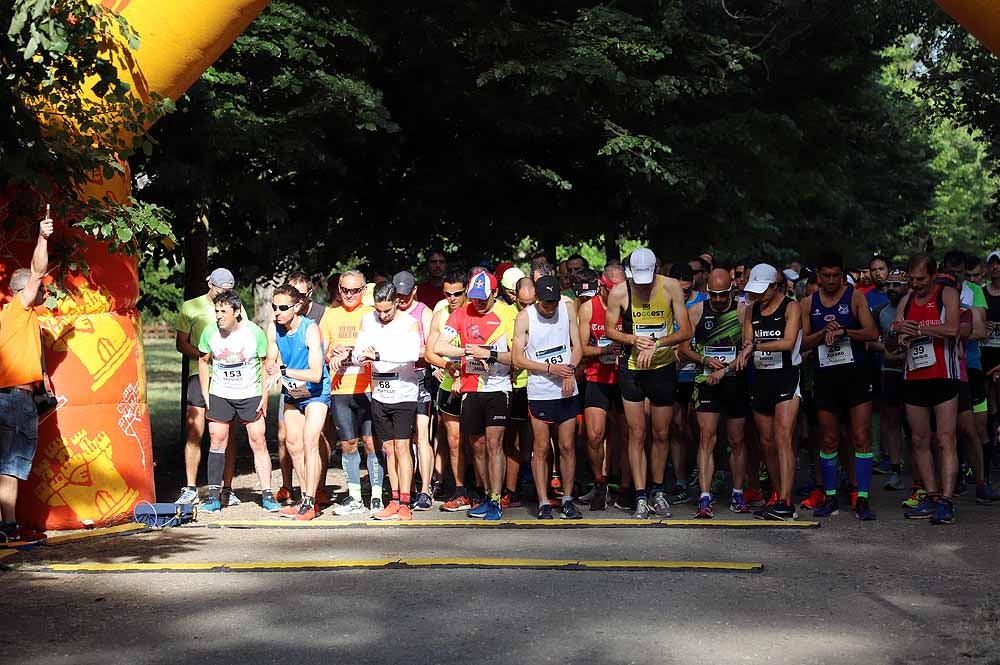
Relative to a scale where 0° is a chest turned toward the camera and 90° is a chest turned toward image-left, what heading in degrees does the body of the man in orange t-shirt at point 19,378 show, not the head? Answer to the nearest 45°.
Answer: approximately 270°
